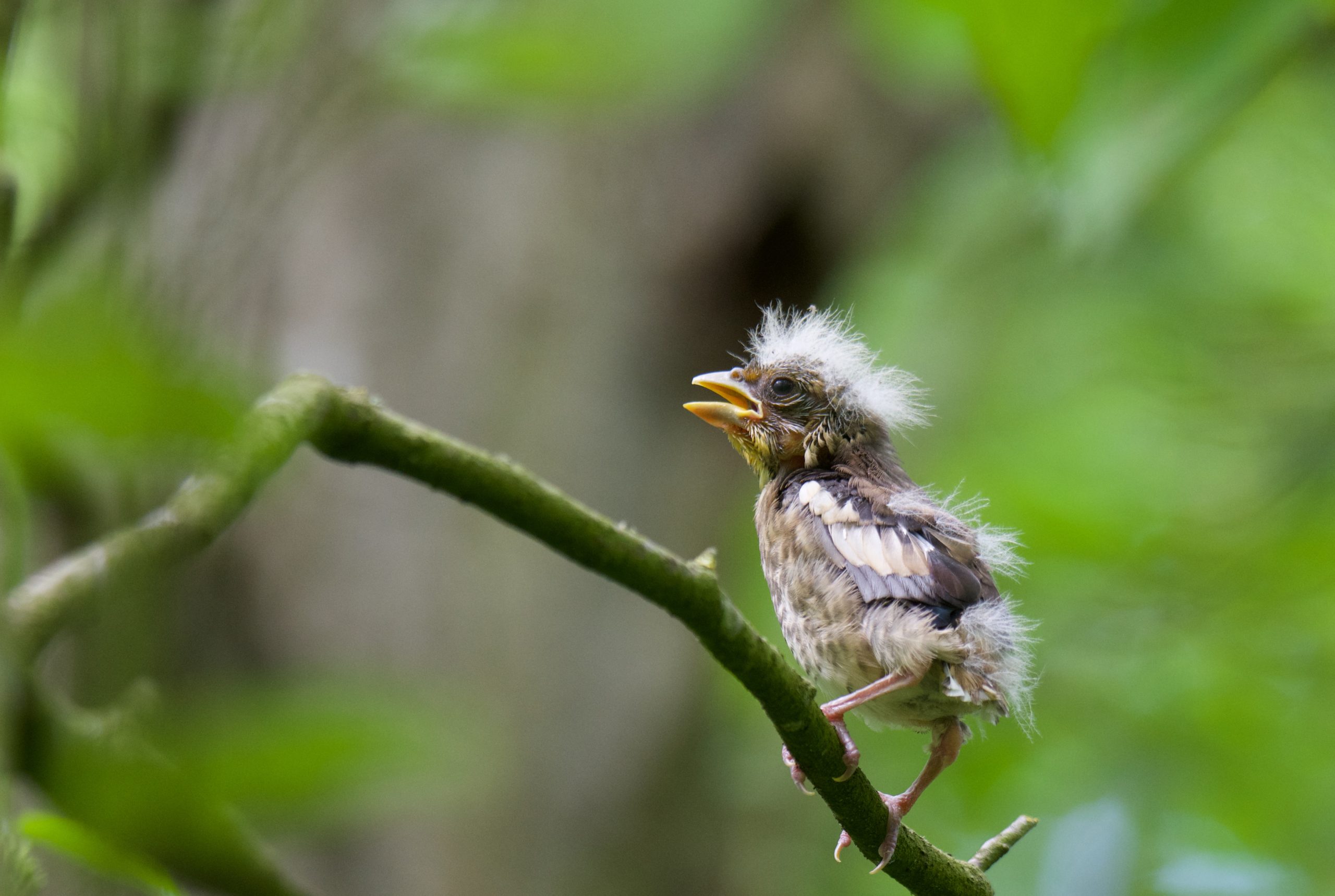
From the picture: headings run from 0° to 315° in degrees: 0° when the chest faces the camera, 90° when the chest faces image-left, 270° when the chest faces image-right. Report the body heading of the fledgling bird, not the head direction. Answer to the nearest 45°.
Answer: approximately 90°

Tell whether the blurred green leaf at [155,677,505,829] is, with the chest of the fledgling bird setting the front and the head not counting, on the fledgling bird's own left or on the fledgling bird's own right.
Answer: on the fledgling bird's own left

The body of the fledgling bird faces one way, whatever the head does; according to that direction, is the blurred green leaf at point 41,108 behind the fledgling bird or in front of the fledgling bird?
in front
